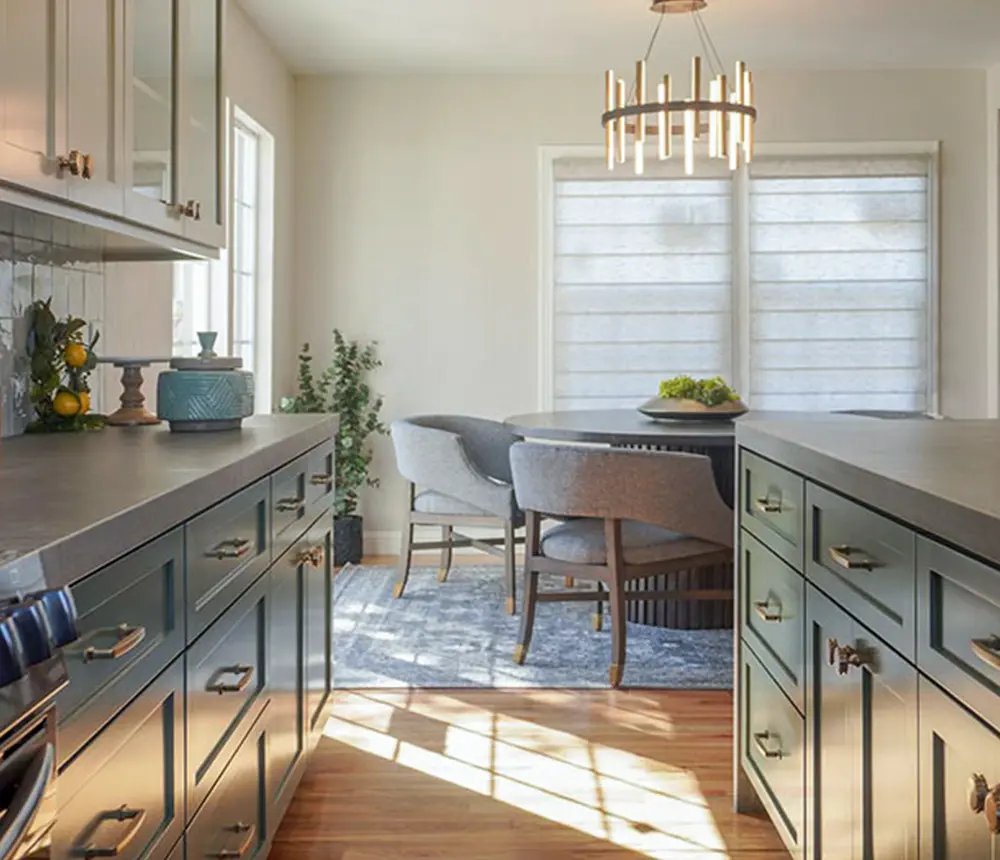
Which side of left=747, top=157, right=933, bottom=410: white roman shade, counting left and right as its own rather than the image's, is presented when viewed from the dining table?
front

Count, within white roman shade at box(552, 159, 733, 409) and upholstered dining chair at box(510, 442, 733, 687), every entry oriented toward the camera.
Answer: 1

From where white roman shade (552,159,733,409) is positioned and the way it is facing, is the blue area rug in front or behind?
in front

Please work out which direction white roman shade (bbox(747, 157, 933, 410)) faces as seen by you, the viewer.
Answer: facing the viewer

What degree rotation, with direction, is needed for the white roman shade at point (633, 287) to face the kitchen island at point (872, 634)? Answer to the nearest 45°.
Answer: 0° — it already faces it

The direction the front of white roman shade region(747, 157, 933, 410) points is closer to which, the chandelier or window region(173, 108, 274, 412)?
the chandelier

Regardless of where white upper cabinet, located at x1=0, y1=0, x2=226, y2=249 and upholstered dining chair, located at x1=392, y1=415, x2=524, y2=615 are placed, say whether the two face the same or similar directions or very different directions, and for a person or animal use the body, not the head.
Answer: same or similar directions

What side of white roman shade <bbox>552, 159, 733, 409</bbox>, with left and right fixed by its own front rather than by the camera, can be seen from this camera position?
front

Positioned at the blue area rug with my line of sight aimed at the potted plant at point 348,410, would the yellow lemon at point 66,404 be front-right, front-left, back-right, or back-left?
back-left

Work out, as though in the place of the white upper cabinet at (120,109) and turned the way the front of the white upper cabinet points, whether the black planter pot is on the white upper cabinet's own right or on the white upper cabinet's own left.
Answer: on the white upper cabinet's own left

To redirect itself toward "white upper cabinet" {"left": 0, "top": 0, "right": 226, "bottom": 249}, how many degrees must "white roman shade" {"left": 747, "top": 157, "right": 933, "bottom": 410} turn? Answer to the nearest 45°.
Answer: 0° — it already faces it

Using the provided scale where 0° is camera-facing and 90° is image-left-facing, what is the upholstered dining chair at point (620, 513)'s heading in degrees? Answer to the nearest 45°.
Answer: approximately 225°

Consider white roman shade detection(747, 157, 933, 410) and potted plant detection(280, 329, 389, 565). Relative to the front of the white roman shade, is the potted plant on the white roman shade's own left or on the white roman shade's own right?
on the white roman shade's own right

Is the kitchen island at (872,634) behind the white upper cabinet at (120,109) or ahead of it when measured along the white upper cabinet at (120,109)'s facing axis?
ahead

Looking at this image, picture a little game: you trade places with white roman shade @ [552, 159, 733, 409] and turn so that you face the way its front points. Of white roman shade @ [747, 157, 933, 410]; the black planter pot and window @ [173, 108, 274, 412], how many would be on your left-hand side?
1

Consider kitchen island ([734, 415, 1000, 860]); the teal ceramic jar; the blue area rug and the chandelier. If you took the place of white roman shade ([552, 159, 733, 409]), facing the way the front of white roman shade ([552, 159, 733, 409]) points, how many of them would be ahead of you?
4

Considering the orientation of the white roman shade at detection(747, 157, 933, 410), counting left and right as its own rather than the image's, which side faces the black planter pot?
right

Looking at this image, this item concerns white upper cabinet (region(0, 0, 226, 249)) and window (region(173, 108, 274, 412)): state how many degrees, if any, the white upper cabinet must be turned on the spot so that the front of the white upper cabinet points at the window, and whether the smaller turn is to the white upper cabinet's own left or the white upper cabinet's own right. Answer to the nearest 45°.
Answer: approximately 135° to the white upper cabinet's own left
